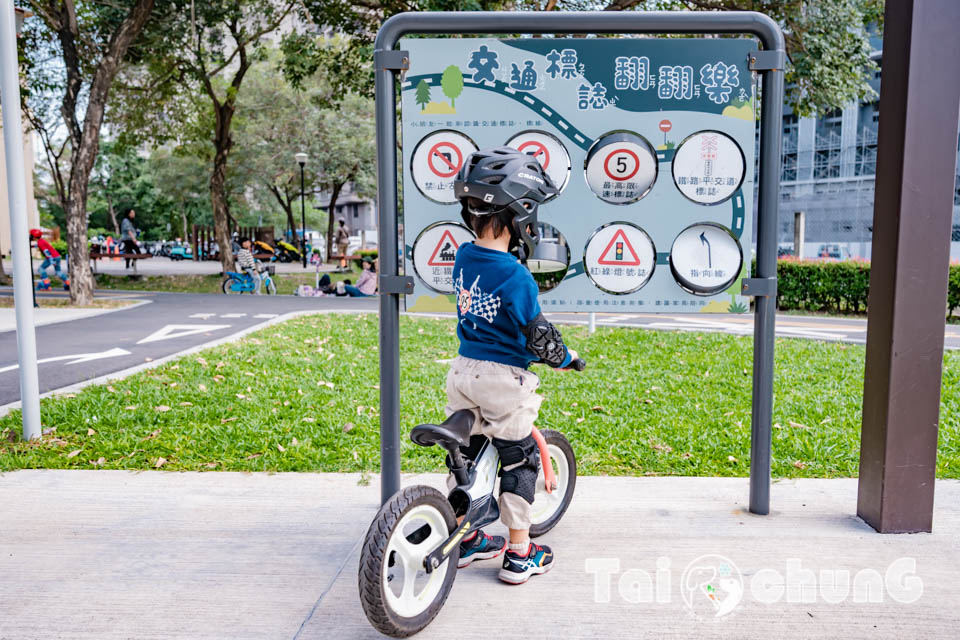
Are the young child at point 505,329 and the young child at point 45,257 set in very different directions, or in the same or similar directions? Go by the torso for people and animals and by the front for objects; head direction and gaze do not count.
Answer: very different directions

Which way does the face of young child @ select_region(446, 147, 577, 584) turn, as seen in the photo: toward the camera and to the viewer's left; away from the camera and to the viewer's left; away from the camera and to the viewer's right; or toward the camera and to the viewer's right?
away from the camera and to the viewer's right

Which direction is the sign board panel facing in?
toward the camera

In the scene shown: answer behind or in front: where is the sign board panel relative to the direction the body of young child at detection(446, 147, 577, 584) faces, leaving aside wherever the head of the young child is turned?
in front

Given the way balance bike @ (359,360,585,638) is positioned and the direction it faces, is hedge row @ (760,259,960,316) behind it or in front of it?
in front

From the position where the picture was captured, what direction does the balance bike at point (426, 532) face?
facing away from the viewer and to the right of the viewer

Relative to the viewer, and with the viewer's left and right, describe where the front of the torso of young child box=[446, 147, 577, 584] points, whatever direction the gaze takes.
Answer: facing away from the viewer and to the right of the viewer
